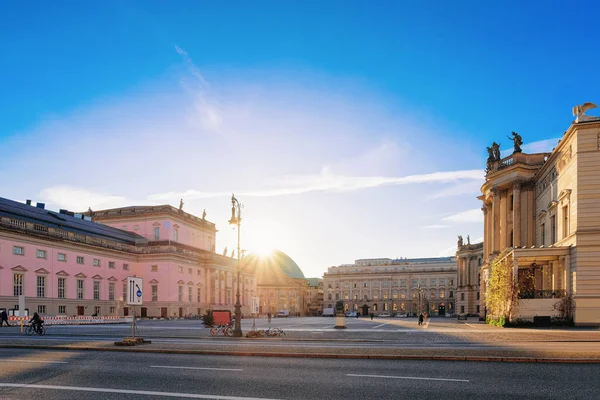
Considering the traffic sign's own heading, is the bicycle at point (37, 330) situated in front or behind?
behind

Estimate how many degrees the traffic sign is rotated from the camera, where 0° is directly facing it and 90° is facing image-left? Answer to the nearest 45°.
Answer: approximately 0°
